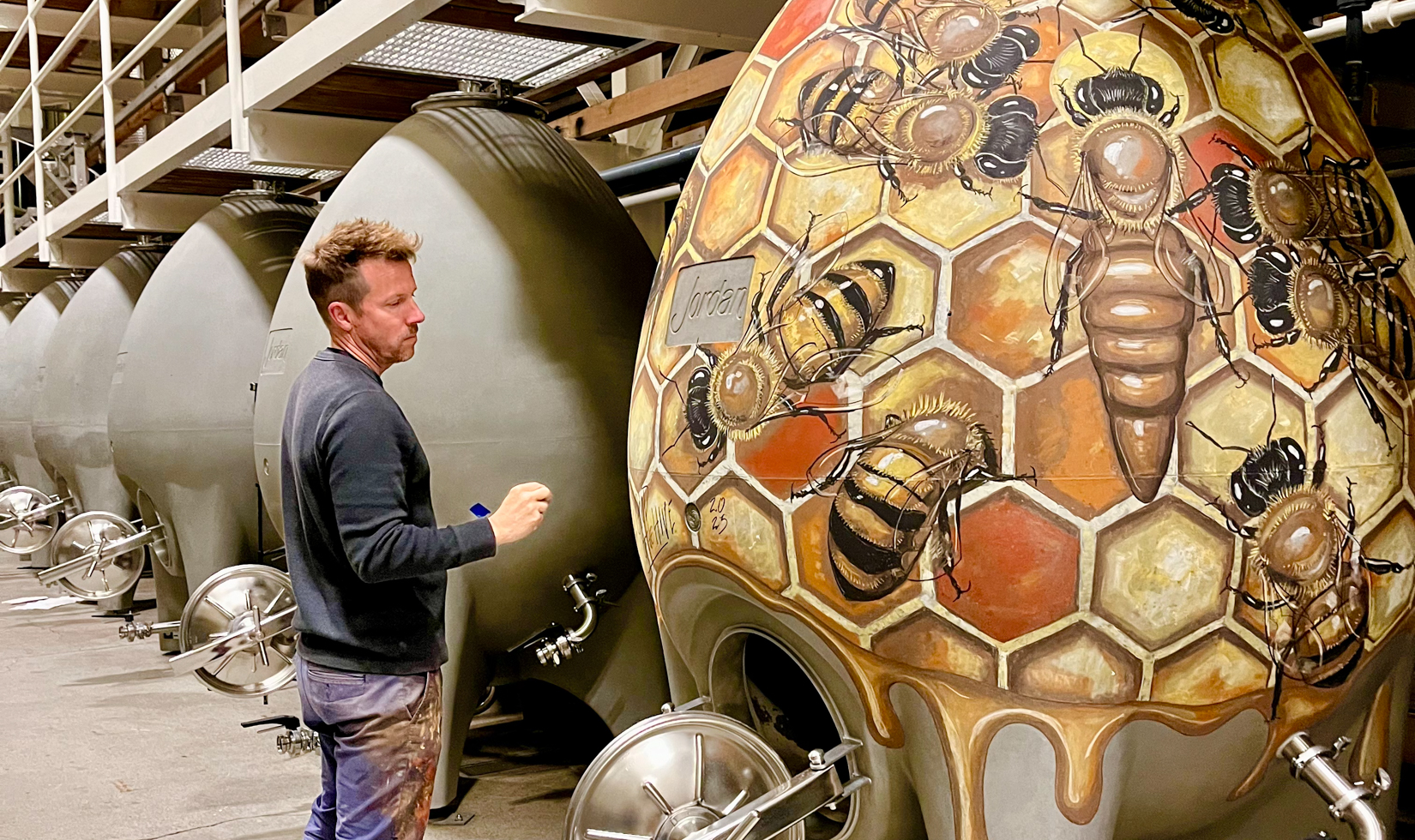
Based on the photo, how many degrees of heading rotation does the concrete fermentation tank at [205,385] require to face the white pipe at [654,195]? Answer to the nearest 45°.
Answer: approximately 90° to its left

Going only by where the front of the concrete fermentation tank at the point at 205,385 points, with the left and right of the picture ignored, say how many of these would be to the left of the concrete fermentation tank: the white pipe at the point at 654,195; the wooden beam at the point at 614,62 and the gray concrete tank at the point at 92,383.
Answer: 2

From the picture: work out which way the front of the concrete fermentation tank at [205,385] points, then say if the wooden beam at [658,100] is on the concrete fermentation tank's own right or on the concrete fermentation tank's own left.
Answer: on the concrete fermentation tank's own left

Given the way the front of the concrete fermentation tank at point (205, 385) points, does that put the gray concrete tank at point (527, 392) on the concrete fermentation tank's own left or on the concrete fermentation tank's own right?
on the concrete fermentation tank's own left

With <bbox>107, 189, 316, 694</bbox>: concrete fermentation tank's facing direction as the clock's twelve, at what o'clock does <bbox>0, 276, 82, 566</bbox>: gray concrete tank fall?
The gray concrete tank is roughly at 4 o'clock from the concrete fermentation tank.

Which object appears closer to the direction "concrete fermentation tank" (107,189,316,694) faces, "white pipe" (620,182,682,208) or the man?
the man

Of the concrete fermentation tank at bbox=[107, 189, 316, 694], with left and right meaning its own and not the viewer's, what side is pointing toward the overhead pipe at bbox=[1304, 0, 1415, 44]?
left

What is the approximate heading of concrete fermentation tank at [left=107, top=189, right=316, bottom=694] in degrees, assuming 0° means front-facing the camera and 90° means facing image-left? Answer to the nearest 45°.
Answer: approximately 45°

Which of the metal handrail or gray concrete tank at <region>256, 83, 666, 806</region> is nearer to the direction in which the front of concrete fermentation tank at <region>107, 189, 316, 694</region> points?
the gray concrete tank

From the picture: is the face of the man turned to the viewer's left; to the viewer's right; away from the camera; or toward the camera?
to the viewer's right

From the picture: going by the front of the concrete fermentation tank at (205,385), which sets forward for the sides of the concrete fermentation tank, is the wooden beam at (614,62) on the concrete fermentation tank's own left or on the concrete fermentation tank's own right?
on the concrete fermentation tank's own left
